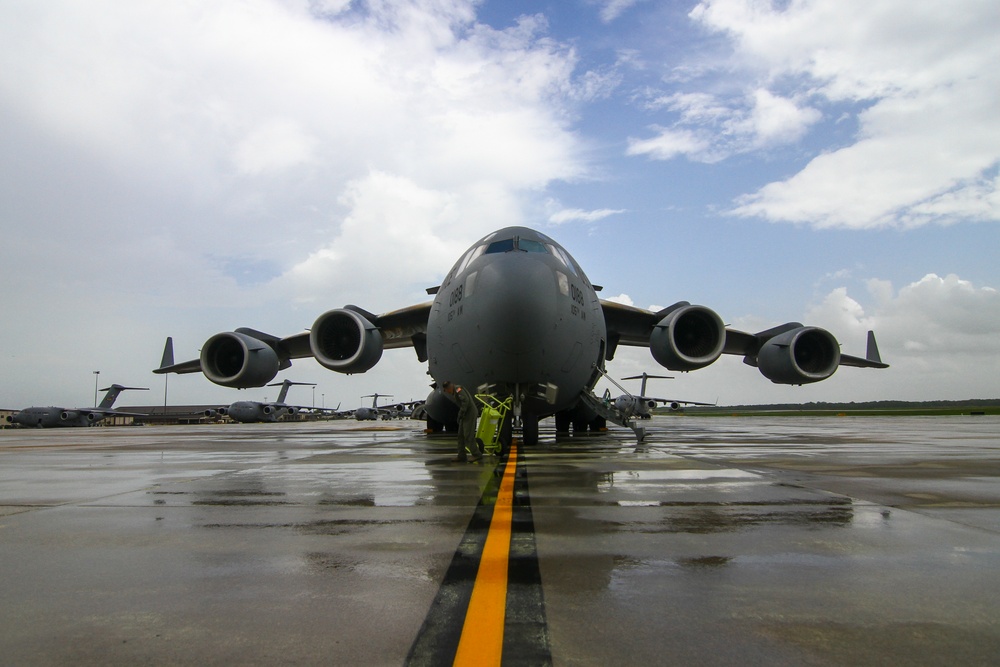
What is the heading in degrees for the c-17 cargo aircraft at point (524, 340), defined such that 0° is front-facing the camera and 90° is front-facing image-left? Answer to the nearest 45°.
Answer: approximately 0°
